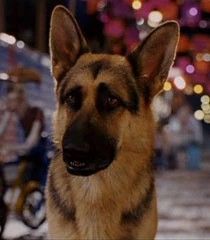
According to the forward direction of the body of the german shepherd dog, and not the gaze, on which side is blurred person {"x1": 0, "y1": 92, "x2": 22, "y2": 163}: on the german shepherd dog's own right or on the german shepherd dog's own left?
on the german shepherd dog's own right

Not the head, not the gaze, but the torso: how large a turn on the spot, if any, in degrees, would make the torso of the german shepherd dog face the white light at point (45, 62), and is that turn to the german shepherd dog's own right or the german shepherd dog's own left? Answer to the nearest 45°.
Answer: approximately 135° to the german shepherd dog's own right

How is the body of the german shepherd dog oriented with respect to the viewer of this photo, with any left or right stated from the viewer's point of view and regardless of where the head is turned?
facing the viewer and to the left of the viewer

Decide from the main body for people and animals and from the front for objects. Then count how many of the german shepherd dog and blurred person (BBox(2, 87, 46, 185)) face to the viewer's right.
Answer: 0
